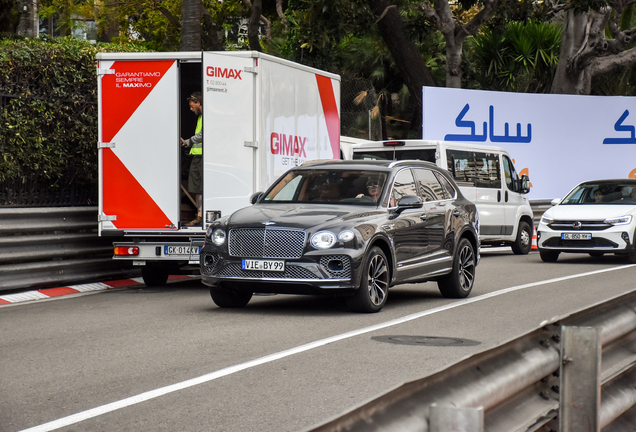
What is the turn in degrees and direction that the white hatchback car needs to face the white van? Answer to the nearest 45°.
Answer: approximately 90° to its right

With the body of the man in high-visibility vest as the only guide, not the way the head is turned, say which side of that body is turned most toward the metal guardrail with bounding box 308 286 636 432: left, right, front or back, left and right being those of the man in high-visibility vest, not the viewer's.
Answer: left

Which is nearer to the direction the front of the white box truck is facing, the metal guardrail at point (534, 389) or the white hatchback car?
the white hatchback car

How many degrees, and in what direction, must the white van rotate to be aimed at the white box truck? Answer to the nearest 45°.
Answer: approximately 180°

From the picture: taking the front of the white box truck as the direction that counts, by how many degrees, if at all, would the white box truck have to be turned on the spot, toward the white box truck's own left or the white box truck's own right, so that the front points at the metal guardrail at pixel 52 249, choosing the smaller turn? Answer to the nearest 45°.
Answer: approximately 135° to the white box truck's own left

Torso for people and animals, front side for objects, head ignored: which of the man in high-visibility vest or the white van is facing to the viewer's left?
the man in high-visibility vest

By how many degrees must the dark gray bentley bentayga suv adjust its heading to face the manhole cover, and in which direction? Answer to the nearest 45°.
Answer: approximately 45° to its left

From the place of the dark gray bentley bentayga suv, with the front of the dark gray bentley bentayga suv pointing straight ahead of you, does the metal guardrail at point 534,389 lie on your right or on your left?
on your left

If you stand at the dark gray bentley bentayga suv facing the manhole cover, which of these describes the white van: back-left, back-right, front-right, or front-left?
back-left

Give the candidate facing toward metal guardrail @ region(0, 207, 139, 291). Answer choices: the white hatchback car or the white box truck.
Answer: the white hatchback car

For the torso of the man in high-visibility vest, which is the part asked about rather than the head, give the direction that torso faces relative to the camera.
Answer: to the viewer's left

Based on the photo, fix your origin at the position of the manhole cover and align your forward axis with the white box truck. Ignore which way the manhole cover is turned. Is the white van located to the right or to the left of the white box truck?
right
